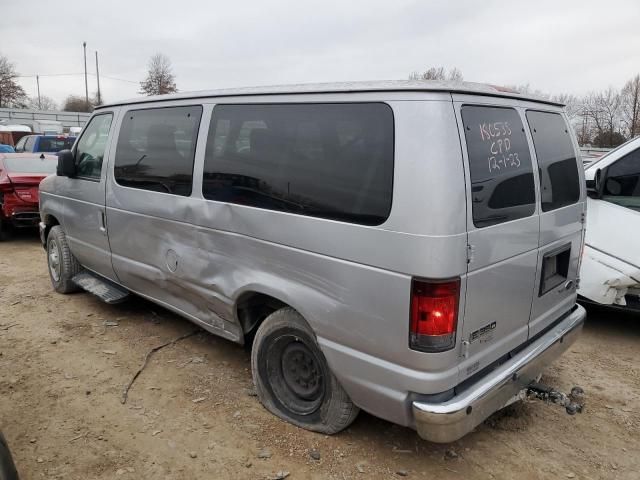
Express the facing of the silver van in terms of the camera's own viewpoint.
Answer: facing away from the viewer and to the left of the viewer

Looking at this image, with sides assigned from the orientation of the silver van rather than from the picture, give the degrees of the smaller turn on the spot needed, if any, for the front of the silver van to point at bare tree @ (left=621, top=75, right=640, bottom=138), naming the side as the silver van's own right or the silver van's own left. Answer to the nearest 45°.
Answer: approximately 90° to the silver van's own right

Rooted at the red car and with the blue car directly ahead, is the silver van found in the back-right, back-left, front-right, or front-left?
back-right

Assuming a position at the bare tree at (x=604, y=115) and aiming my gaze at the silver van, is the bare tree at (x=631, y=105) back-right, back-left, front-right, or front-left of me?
back-left

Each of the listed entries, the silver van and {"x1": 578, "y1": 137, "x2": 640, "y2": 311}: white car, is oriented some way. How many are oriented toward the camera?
0

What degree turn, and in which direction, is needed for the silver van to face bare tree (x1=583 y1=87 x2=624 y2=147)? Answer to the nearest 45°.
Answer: approximately 90° to its right

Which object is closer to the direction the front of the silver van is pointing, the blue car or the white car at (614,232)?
the blue car

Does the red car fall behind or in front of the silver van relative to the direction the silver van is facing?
in front

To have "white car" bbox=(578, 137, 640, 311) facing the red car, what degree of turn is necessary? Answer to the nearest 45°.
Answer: approximately 45° to its left
